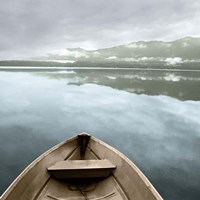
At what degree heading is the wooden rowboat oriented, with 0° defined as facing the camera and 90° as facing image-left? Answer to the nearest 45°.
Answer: approximately 180°
